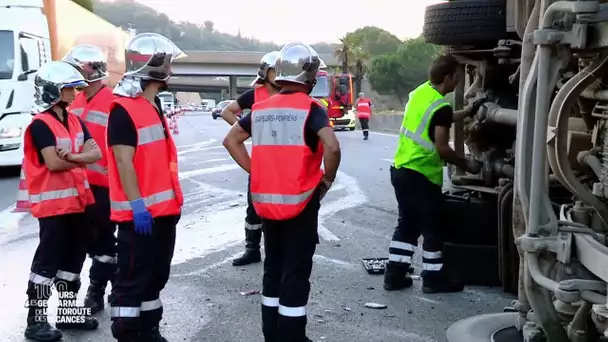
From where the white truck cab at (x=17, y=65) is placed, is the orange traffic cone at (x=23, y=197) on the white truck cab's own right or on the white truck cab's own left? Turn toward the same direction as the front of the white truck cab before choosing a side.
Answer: on the white truck cab's own left

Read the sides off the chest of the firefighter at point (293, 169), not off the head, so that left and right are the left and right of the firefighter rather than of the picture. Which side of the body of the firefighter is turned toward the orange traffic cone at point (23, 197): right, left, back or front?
left

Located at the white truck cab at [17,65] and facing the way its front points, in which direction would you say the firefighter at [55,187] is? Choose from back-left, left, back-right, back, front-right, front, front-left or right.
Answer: front-left

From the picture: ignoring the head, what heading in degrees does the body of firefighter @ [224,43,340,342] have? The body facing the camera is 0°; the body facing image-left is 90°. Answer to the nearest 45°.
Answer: approximately 225°

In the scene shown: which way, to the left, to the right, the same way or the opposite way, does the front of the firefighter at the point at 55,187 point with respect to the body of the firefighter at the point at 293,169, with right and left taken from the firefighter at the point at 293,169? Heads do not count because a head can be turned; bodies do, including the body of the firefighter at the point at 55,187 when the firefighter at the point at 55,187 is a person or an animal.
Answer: to the right

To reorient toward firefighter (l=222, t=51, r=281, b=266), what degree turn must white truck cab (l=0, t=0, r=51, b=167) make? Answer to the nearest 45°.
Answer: approximately 45° to its left

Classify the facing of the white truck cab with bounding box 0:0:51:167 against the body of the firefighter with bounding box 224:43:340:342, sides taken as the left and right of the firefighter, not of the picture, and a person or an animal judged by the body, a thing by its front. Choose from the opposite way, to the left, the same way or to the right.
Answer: the opposite way

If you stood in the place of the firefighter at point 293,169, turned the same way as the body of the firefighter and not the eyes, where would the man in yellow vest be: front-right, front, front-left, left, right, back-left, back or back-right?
front

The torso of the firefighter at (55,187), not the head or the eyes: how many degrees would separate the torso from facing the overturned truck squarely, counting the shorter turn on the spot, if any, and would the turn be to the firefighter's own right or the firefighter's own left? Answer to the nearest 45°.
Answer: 0° — they already face it

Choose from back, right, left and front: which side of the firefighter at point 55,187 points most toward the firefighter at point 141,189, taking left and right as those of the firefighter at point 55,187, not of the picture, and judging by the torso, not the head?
front

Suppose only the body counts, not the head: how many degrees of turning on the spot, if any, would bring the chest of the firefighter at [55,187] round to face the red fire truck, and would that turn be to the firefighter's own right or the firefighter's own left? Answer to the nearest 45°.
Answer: approximately 90° to the firefighter's own left

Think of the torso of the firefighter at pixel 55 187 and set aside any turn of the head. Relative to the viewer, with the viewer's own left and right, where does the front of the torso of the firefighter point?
facing the viewer and to the right of the viewer

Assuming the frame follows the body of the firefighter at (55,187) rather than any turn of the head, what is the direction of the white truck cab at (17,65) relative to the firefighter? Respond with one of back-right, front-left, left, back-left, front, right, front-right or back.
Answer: back-left

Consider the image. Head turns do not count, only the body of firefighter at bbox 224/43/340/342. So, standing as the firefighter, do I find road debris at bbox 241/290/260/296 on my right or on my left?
on my left

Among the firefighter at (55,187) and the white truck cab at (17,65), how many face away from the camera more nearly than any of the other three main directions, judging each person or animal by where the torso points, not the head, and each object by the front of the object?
0

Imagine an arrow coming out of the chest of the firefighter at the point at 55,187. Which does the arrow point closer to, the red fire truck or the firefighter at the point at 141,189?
the firefighter

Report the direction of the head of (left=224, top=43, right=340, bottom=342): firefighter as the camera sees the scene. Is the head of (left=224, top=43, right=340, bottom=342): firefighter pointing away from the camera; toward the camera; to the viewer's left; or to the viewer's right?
away from the camera
